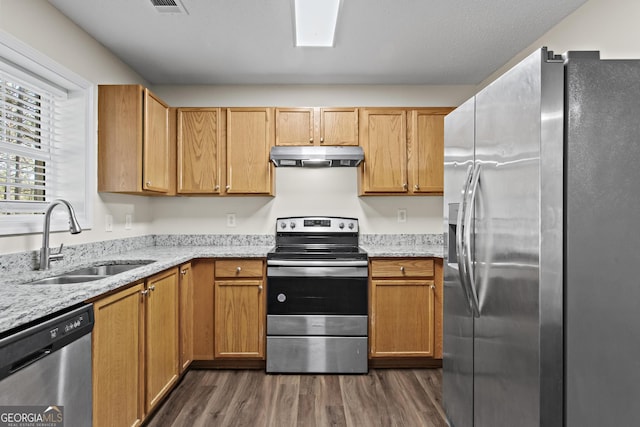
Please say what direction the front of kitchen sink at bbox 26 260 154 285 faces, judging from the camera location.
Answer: facing the viewer and to the right of the viewer

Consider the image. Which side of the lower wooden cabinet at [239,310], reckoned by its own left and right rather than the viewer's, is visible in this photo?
front

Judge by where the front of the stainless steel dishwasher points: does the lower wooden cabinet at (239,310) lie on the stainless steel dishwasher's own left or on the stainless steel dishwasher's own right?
on the stainless steel dishwasher's own left

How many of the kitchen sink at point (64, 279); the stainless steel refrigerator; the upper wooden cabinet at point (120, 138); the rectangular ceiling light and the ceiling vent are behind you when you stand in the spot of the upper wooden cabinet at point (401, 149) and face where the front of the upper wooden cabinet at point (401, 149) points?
0

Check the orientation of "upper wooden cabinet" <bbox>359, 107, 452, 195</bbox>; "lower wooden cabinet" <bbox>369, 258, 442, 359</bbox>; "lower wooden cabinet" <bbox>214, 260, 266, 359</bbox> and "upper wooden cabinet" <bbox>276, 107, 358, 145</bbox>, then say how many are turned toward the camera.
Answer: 4

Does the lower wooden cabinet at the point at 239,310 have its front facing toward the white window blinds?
no

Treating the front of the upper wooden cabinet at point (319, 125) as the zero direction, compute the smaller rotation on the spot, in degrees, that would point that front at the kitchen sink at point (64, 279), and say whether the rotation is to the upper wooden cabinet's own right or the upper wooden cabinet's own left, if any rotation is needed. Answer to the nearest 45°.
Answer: approximately 45° to the upper wooden cabinet's own right

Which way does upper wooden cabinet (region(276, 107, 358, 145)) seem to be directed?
toward the camera

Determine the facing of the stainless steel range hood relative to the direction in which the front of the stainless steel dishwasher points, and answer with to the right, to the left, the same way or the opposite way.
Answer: to the right

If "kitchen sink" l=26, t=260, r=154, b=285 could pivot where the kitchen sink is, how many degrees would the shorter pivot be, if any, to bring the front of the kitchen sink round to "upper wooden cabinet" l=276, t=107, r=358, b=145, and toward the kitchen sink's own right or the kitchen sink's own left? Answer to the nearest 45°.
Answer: approximately 45° to the kitchen sink's own left

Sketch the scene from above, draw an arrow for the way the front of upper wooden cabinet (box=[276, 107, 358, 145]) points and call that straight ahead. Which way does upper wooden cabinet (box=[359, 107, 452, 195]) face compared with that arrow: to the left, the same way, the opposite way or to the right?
the same way

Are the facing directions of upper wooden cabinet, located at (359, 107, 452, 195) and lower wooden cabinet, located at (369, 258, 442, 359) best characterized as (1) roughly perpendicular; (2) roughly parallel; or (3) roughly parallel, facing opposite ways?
roughly parallel

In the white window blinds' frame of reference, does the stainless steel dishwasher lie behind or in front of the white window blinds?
in front

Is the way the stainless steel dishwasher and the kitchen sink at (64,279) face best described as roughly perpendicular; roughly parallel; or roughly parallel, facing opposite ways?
roughly parallel

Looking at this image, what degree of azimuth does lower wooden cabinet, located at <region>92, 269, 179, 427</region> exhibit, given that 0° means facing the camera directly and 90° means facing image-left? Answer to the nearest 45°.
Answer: approximately 315°
